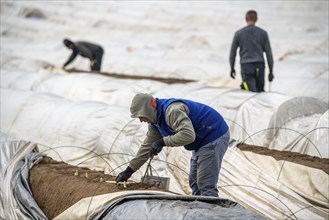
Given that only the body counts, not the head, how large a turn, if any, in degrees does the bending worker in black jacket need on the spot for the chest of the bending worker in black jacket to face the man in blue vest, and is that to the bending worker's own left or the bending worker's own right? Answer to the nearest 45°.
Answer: approximately 90° to the bending worker's own left

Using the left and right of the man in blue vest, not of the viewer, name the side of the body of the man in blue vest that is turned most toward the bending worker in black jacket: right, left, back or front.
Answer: right

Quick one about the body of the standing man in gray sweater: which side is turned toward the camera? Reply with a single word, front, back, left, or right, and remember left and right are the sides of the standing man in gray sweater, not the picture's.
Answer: back

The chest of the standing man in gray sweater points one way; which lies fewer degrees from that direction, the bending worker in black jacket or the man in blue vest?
the bending worker in black jacket

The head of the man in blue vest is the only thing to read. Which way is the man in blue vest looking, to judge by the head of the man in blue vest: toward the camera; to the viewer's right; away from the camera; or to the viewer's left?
to the viewer's left

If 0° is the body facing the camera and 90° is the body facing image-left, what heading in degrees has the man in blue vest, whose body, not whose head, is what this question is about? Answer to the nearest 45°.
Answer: approximately 90°

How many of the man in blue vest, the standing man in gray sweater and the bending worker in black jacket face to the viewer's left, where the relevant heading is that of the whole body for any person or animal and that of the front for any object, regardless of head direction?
2

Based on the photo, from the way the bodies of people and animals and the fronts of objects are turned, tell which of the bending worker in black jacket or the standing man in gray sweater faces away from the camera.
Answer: the standing man in gray sweater

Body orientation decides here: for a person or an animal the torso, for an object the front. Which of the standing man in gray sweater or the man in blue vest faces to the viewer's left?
the man in blue vest

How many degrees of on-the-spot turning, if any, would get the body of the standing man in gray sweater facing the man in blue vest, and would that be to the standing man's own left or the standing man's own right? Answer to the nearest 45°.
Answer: approximately 180°

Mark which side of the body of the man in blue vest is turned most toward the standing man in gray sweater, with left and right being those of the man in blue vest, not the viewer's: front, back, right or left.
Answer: right

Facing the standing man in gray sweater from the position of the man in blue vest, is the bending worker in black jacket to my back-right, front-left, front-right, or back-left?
front-left

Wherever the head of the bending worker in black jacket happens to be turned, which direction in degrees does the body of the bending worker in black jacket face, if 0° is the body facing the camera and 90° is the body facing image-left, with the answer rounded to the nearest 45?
approximately 90°

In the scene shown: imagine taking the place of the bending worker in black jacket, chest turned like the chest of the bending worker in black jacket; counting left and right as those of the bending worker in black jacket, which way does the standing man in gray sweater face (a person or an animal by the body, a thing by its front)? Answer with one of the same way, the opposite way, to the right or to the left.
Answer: to the right

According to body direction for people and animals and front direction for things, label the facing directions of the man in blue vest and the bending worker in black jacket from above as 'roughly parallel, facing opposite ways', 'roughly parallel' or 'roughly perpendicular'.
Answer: roughly parallel

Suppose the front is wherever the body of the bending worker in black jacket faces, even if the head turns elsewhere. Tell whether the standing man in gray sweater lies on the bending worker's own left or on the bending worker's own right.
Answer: on the bending worker's own left
